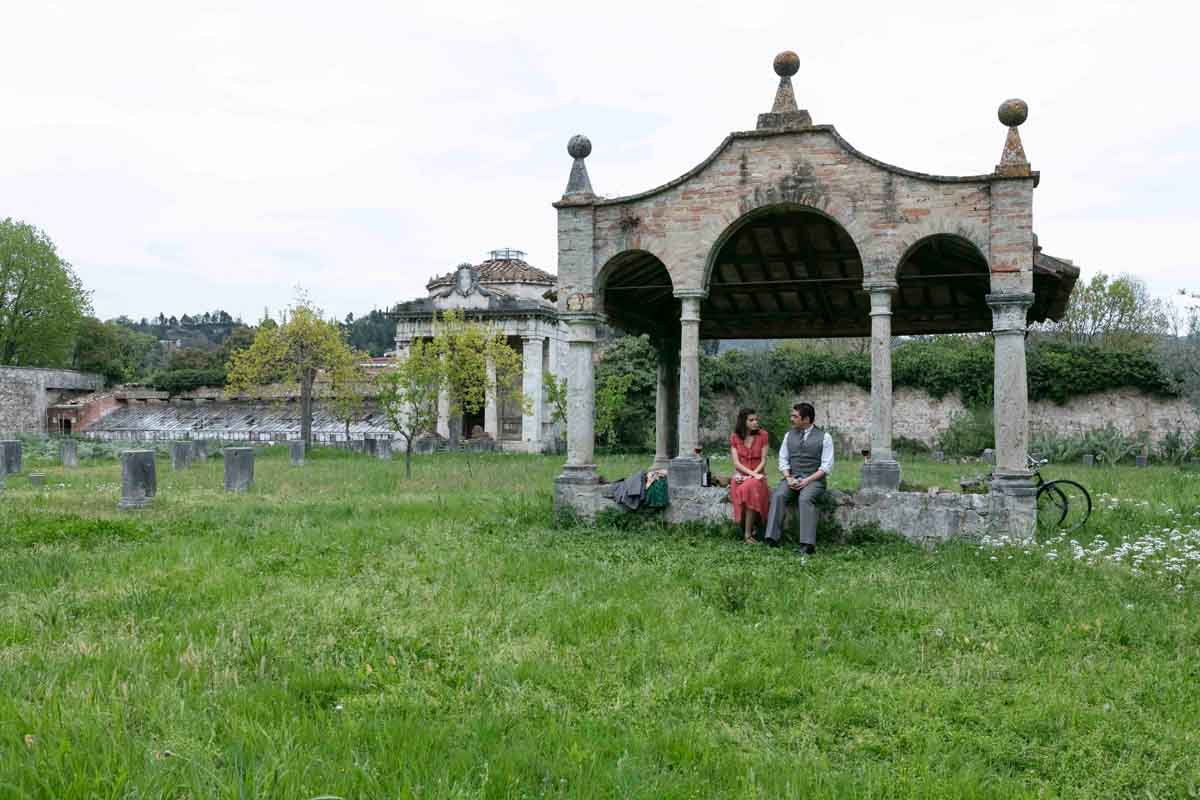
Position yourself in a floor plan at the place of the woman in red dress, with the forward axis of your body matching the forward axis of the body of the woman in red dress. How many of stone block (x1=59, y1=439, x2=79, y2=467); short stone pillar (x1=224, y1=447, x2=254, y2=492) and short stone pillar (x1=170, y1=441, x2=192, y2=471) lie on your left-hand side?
0

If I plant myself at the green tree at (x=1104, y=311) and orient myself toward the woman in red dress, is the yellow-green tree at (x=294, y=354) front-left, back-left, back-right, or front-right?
front-right

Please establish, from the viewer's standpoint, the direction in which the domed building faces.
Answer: facing the viewer and to the left of the viewer

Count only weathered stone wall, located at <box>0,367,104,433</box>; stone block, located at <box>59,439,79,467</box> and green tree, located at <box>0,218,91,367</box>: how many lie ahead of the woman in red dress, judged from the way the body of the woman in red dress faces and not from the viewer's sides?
0

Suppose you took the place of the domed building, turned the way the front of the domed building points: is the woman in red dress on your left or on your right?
on your left

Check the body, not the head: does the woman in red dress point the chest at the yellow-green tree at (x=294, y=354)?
no

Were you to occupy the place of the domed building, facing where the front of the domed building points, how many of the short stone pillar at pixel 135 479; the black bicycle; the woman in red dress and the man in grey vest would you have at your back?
0

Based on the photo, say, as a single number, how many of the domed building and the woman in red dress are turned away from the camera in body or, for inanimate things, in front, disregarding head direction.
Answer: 0

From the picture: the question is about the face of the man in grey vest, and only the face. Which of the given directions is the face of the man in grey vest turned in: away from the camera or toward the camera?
toward the camera

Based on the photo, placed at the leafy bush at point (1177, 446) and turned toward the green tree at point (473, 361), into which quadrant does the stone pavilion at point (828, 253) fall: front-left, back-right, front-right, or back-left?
front-left

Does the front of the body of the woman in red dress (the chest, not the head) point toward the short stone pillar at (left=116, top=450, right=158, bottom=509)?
no

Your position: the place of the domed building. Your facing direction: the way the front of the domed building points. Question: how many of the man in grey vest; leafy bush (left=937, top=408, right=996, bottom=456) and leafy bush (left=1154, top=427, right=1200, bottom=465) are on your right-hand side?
0

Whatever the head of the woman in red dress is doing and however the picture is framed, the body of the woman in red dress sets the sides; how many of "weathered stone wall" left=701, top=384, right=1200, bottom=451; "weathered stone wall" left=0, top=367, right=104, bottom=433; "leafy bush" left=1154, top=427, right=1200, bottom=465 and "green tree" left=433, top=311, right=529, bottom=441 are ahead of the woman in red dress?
0

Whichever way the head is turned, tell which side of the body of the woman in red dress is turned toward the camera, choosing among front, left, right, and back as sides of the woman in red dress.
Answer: front

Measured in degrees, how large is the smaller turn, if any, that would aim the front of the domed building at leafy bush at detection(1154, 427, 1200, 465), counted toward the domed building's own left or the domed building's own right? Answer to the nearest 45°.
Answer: approximately 90° to the domed building's own left
